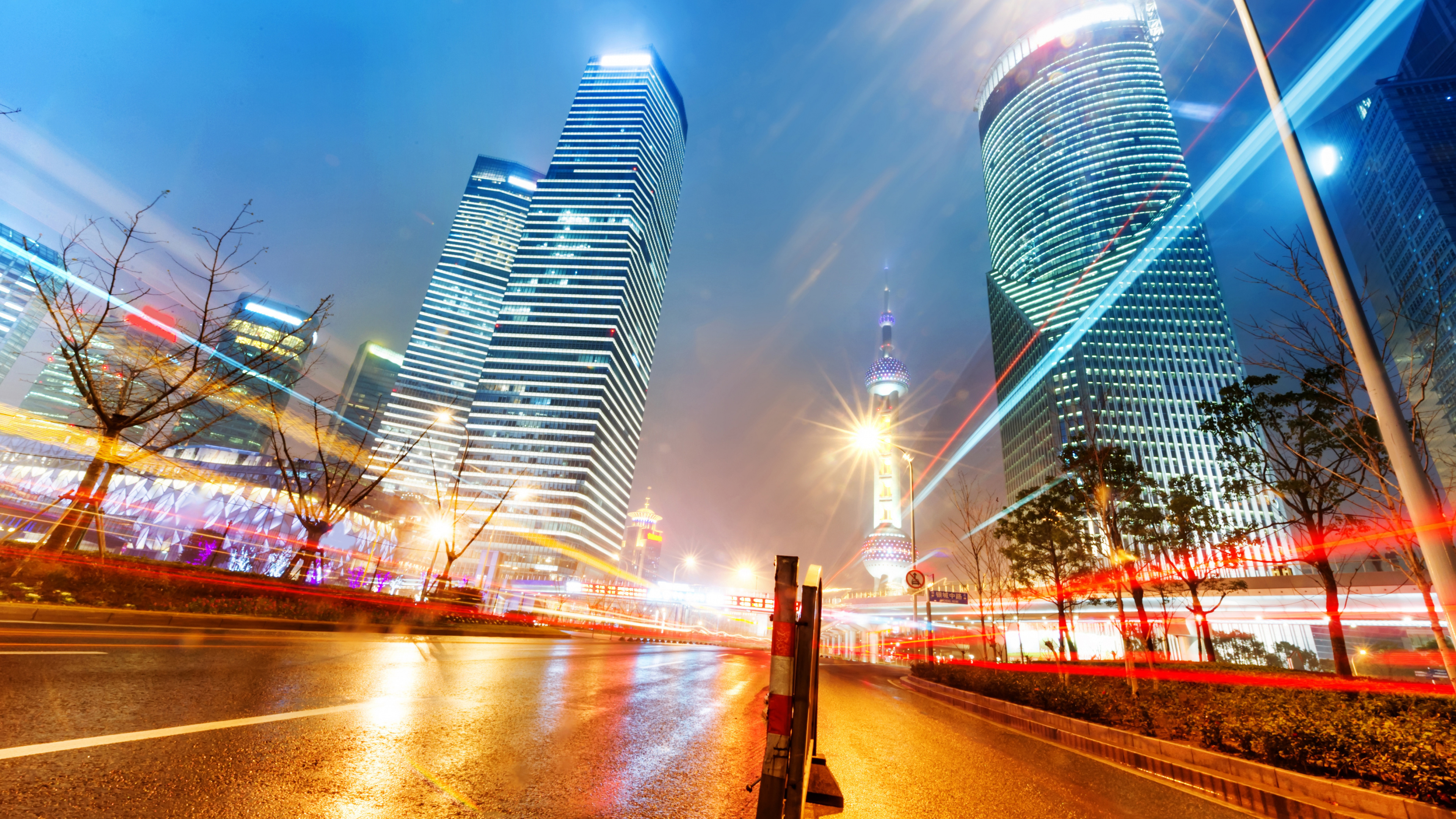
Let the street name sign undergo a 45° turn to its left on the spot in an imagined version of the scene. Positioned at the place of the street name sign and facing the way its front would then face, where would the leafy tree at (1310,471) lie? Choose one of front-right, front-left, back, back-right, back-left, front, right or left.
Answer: front

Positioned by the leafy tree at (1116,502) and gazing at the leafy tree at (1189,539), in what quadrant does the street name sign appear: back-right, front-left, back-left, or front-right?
front-left

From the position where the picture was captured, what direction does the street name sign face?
facing the viewer

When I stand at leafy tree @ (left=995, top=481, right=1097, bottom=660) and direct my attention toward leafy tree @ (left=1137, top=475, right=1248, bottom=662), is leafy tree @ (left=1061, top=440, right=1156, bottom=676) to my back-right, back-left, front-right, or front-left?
front-right

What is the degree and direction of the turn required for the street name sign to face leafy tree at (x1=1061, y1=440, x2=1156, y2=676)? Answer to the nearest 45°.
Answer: approximately 45° to its left

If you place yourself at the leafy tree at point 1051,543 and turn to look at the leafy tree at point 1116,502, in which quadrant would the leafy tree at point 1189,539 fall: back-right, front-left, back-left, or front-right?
front-left

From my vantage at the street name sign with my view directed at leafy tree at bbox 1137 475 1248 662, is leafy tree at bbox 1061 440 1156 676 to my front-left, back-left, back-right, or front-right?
front-right

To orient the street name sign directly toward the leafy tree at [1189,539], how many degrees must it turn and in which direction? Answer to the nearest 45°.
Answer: approximately 90° to its left

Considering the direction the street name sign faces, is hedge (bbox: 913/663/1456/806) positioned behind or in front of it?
in front

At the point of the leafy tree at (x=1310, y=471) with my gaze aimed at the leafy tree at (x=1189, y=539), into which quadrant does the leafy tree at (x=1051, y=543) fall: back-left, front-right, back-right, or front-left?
front-left

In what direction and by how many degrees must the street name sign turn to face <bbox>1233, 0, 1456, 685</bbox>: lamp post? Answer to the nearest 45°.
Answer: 0° — it already faces it

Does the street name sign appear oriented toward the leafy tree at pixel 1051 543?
no

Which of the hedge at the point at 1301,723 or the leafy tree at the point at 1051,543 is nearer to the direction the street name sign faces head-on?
the hedge
